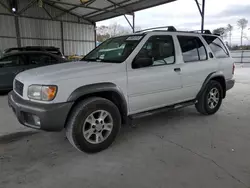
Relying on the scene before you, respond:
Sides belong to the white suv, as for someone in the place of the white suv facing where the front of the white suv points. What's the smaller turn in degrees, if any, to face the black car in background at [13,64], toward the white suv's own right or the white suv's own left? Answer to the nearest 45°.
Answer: approximately 90° to the white suv's own right

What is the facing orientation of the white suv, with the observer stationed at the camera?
facing the viewer and to the left of the viewer
